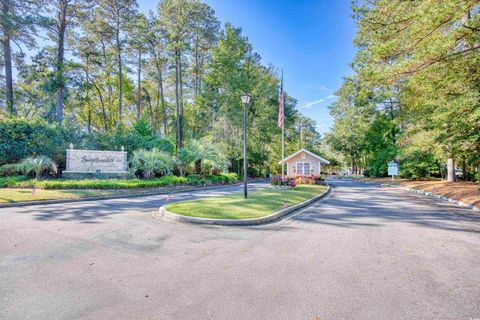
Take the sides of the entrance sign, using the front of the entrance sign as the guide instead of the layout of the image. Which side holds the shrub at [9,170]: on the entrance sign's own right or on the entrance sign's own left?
on the entrance sign's own right

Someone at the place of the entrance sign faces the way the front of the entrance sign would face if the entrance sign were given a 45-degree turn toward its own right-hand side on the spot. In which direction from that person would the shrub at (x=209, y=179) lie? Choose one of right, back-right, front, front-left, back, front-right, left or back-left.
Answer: back-left

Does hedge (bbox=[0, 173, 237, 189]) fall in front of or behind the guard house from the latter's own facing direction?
in front

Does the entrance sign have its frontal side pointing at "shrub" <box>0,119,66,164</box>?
no

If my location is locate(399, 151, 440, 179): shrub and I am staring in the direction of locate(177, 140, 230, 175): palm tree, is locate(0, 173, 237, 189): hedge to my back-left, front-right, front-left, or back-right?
front-left

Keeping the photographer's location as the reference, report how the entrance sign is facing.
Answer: facing the viewer

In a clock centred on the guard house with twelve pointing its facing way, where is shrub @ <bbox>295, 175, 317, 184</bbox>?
The shrub is roughly at 12 o'clock from the guard house.

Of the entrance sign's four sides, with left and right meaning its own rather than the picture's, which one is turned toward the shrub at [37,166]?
right

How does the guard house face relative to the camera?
toward the camera

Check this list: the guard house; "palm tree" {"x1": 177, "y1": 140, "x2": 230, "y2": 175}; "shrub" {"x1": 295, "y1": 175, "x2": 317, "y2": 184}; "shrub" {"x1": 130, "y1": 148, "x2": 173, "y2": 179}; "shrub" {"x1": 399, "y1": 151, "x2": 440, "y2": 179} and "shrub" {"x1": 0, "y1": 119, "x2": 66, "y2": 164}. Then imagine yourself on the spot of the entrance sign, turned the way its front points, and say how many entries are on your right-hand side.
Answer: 1

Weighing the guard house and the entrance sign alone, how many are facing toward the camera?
2

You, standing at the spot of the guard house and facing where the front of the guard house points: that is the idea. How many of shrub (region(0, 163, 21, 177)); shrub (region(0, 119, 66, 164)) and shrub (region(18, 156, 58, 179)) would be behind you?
0

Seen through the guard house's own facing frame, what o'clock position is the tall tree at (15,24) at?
The tall tree is roughly at 2 o'clock from the guard house.

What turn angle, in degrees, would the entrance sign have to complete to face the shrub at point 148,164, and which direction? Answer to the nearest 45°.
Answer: approximately 90° to its left

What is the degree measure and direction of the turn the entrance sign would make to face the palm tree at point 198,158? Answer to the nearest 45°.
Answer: approximately 90° to its left

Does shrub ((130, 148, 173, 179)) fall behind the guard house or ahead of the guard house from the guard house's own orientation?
ahead

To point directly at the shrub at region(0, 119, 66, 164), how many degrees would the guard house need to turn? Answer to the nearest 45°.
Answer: approximately 45° to its right
